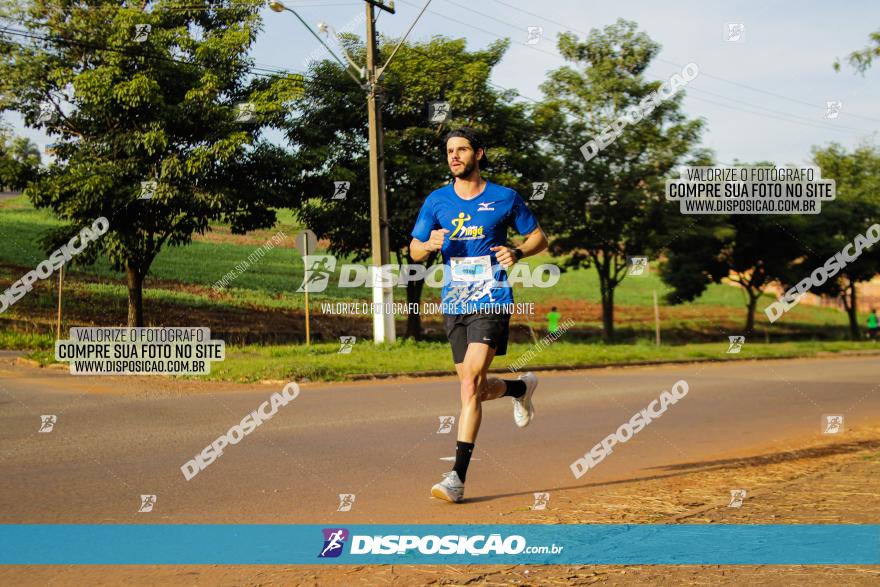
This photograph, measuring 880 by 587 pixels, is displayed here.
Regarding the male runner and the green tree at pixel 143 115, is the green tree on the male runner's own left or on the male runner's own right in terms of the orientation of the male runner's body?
on the male runner's own right

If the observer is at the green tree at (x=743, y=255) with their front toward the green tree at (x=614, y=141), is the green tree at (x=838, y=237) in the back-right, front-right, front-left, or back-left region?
back-left

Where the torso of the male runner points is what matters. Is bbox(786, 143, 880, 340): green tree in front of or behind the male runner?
behind

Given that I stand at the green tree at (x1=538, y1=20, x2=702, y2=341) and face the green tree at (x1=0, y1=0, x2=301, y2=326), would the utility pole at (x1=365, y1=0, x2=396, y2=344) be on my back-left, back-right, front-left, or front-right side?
front-left

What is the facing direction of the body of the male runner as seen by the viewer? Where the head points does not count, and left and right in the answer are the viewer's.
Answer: facing the viewer and to the left of the viewer

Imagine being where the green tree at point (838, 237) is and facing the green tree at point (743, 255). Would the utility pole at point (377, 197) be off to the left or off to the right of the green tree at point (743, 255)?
left

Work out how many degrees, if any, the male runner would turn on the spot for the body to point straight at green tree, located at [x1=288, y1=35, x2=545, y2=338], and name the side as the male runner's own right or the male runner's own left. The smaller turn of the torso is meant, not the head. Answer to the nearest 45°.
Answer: approximately 135° to the male runner's own right

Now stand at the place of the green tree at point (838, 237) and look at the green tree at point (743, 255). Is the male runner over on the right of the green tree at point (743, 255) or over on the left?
left

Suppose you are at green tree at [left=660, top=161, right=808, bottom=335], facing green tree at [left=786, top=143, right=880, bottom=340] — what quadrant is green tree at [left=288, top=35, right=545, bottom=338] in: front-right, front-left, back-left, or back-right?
back-right

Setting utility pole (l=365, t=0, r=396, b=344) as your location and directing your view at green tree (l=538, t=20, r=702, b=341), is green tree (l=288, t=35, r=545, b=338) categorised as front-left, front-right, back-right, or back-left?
front-left

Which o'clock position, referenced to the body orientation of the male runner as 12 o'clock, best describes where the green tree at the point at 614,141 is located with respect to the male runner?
The green tree is roughly at 5 o'clock from the male runner.

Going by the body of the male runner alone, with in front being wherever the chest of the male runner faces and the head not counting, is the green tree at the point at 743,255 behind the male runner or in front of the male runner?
behind

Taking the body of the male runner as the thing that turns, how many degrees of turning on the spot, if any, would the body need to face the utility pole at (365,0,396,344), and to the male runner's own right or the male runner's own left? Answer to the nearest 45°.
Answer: approximately 135° to the male runner's own right
